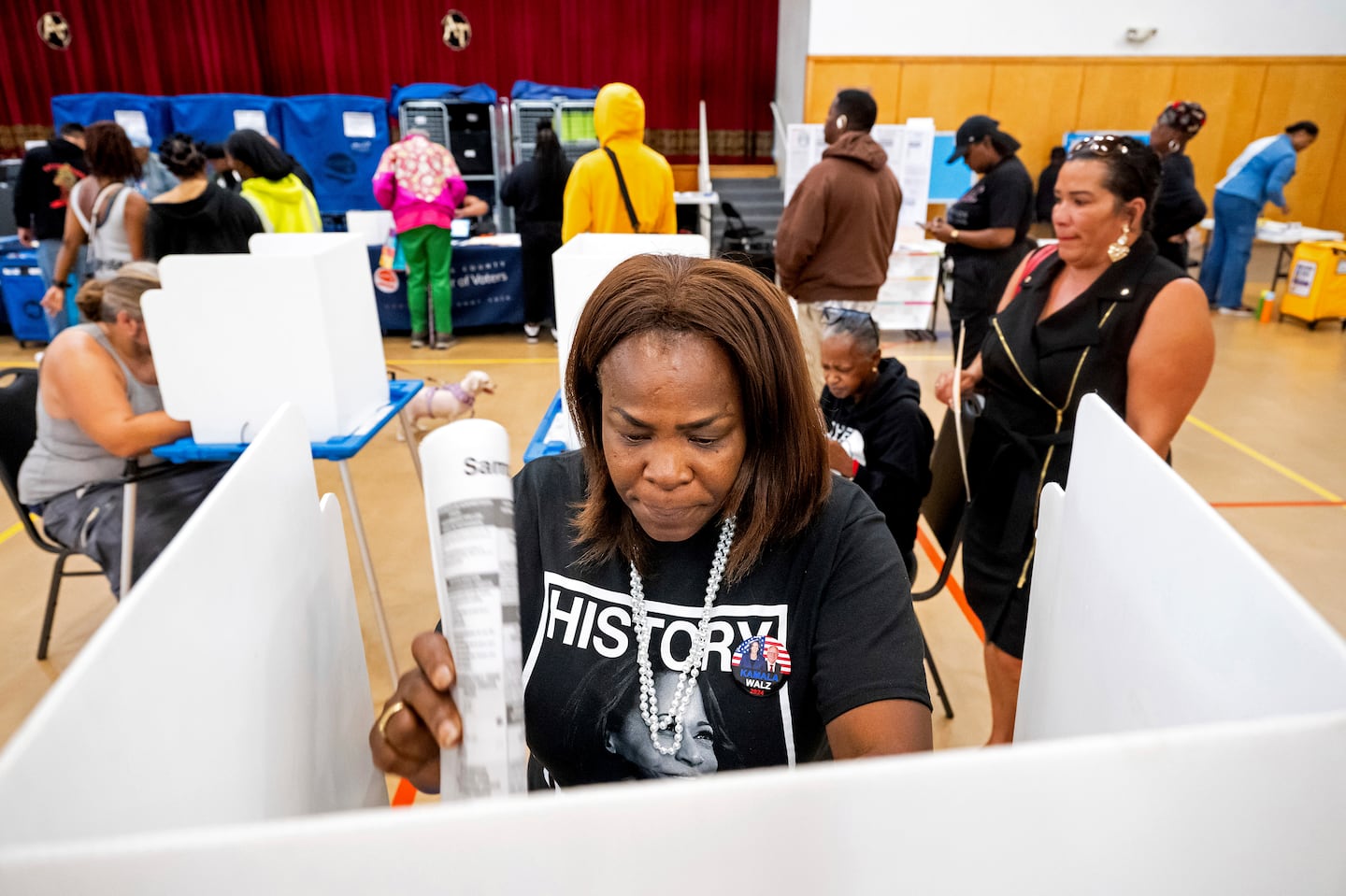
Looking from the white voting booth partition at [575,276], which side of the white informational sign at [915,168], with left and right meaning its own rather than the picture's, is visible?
front

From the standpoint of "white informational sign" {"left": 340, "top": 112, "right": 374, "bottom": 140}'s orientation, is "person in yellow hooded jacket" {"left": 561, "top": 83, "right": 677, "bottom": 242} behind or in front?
in front

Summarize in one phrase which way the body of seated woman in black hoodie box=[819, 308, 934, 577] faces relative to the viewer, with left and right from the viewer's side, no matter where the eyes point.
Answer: facing the viewer and to the left of the viewer

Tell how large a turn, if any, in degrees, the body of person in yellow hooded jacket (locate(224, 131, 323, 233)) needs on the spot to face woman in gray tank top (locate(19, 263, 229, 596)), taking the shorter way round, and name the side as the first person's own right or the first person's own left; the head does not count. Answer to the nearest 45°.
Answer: approximately 135° to the first person's own left

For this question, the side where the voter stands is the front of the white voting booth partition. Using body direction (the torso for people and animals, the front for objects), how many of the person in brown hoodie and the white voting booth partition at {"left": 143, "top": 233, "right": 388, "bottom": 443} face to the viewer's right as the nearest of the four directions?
0

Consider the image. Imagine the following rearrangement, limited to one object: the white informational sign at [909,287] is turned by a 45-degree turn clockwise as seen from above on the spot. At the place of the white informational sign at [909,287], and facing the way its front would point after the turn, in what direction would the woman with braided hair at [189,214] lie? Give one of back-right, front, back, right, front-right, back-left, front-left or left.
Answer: front

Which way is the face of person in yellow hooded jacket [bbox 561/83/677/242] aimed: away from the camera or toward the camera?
away from the camera

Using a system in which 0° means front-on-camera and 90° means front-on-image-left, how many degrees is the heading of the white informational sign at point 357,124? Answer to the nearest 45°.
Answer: approximately 0°

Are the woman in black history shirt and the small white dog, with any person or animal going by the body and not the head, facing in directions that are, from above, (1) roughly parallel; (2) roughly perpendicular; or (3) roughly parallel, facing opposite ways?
roughly perpendicular

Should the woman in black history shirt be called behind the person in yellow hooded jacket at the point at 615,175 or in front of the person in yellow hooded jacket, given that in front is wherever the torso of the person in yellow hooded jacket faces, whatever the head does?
behind

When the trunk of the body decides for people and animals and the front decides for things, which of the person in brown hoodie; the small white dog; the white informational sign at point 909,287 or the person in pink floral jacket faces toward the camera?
the white informational sign

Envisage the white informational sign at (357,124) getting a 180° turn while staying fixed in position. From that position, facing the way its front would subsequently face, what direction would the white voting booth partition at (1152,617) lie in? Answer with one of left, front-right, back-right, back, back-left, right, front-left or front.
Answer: back

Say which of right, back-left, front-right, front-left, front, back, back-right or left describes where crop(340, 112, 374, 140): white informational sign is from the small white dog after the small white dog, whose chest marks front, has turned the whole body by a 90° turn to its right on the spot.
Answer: back

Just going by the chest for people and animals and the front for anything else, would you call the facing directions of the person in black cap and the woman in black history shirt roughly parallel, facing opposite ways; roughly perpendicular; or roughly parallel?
roughly perpendicular

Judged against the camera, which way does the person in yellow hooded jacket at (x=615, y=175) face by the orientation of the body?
away from the camera

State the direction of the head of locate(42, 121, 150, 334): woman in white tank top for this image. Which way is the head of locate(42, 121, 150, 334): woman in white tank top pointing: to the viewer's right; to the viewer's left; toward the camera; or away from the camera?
away from the camera

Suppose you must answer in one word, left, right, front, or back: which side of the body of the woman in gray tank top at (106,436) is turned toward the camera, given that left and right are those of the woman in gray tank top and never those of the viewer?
right

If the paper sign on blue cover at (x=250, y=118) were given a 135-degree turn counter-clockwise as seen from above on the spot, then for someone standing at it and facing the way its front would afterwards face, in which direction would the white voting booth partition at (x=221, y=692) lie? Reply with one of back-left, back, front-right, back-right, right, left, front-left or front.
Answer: back-right

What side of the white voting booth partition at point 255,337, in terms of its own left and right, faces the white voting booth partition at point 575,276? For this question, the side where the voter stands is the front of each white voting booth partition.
back

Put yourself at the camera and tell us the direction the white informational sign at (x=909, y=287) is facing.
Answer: facing the viewer
